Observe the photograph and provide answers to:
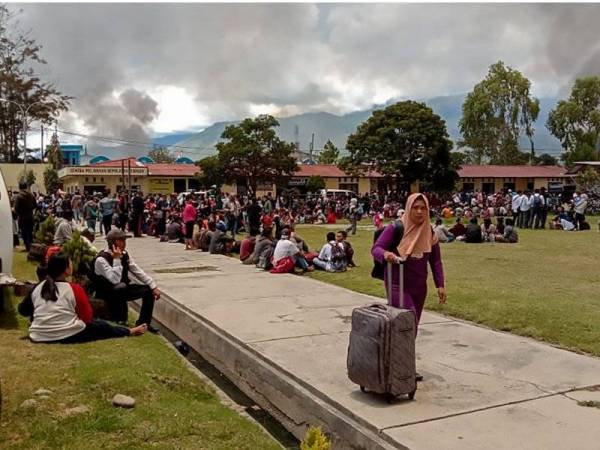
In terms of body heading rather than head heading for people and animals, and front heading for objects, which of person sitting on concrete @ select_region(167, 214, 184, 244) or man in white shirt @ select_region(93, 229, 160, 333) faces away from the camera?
the person sitting on concrete

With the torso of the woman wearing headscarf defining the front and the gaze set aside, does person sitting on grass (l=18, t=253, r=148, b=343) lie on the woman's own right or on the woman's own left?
on the woman's own right

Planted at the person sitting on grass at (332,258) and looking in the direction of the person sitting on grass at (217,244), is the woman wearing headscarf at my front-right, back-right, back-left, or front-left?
back-left

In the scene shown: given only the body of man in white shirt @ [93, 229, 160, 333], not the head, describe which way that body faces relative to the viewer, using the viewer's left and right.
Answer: facing the viewer and to the right of the viewer

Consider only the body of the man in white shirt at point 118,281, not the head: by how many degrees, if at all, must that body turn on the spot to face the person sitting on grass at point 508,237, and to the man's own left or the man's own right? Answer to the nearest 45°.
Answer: approximately 90° to the man's own left

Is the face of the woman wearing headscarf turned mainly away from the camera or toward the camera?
toward the camera

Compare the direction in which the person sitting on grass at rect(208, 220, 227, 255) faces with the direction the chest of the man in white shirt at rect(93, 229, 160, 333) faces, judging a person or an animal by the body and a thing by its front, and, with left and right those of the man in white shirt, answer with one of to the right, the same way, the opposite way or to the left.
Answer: to the left

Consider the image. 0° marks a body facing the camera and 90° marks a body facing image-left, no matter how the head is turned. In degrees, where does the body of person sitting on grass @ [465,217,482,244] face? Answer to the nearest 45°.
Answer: approximately 180°

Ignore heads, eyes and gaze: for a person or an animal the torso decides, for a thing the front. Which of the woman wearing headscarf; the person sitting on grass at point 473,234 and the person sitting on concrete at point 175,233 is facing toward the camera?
the woman wearing headscarf

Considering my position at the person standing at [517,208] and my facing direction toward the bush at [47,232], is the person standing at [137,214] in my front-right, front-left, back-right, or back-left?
front-right

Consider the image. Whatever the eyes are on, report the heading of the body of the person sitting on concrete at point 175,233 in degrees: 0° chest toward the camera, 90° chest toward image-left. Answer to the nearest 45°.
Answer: approximately 180°

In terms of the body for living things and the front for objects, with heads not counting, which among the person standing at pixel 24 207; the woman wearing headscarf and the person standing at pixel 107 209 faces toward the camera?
the woman wearing headscarf

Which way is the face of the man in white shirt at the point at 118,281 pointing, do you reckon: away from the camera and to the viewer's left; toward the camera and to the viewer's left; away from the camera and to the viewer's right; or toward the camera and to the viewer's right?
toward the camera and to the viewer's right

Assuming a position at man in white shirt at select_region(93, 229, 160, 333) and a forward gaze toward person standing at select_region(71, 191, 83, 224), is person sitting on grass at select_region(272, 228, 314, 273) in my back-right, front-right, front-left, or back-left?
front-right

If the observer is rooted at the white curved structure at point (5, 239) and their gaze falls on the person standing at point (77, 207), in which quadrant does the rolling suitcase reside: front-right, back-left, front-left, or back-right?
back-right

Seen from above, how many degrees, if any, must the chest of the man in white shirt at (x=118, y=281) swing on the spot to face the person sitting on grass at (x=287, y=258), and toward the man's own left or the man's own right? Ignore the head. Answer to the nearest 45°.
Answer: approximately 90° to the man's own left

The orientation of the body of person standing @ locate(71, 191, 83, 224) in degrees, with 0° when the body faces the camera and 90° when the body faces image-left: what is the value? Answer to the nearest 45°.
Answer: approximately 180°

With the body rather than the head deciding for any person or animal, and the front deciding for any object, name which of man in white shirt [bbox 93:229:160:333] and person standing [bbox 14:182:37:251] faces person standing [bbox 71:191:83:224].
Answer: person standing [bbox 14:182:37:251]
